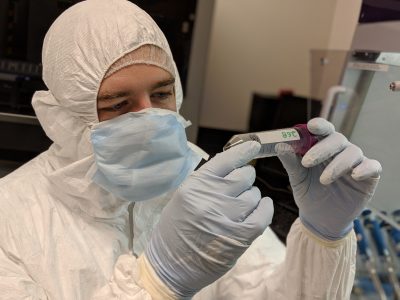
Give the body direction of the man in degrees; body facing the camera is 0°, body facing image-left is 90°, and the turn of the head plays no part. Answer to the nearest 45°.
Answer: approximately 315°

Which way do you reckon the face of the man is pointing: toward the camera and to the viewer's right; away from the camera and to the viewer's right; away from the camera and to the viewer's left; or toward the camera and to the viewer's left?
toward the camera and to the viewer's right
